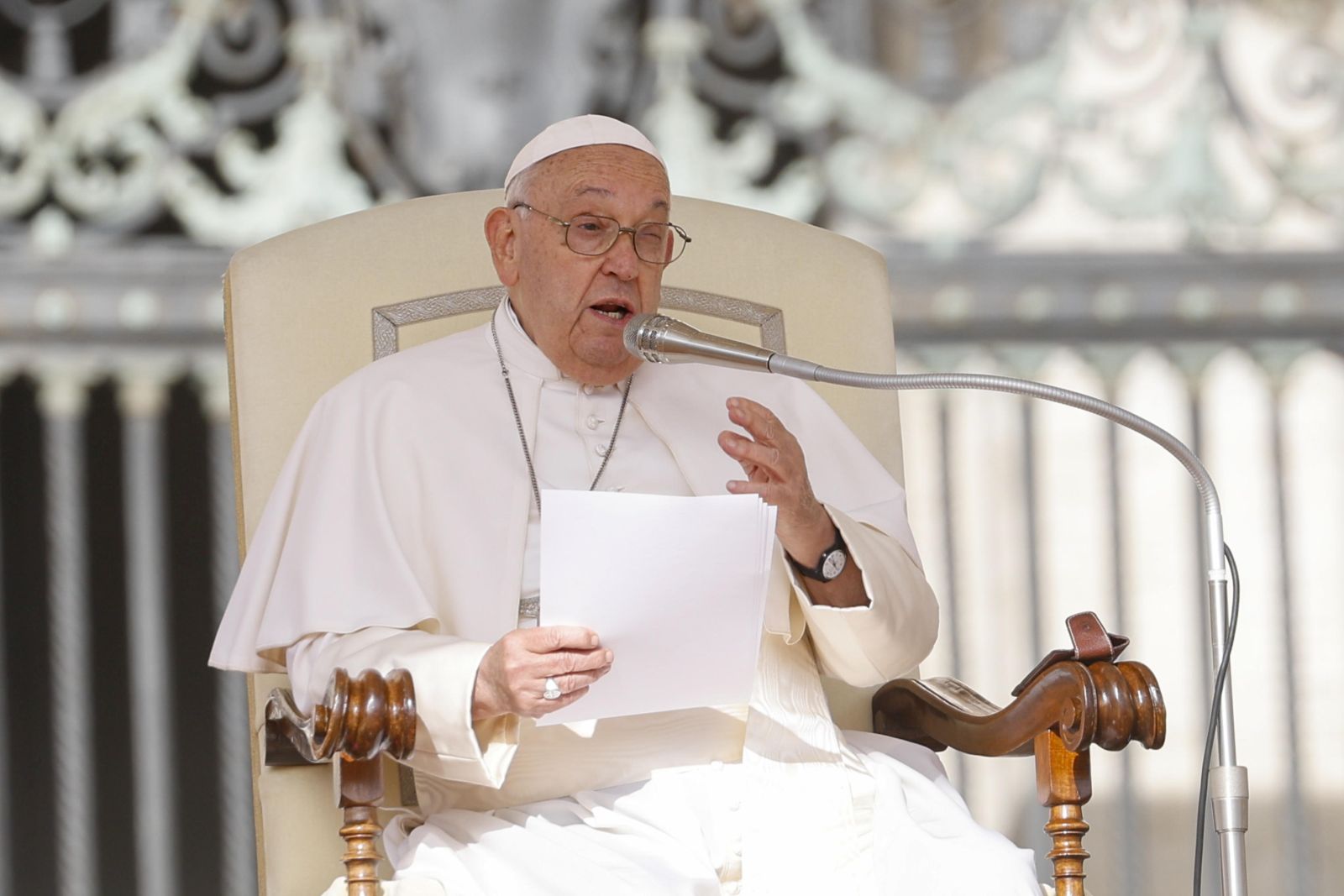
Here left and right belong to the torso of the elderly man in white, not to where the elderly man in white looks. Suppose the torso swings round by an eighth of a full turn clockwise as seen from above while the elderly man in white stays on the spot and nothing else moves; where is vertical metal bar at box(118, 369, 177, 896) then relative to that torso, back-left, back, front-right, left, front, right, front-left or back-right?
back-right

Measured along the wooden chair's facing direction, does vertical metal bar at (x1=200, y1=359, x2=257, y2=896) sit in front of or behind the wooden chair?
behind

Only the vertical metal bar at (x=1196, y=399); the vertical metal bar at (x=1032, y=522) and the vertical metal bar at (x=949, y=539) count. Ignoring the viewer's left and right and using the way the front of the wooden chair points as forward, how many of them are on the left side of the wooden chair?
3

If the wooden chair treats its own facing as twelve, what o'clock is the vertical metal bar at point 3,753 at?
The vertical metal bar is roughly at 6 o'clock from the wooden chair.

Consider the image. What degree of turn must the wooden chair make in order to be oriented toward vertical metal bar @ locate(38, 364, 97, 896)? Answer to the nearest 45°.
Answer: approximately 180°

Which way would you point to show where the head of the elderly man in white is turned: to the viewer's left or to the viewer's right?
to the viewer's right

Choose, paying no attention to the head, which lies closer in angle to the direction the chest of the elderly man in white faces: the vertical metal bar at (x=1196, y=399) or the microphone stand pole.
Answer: the microphone stand pole

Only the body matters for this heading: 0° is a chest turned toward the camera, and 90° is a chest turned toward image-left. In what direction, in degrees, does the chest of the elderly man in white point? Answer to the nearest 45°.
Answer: approximately 315°
